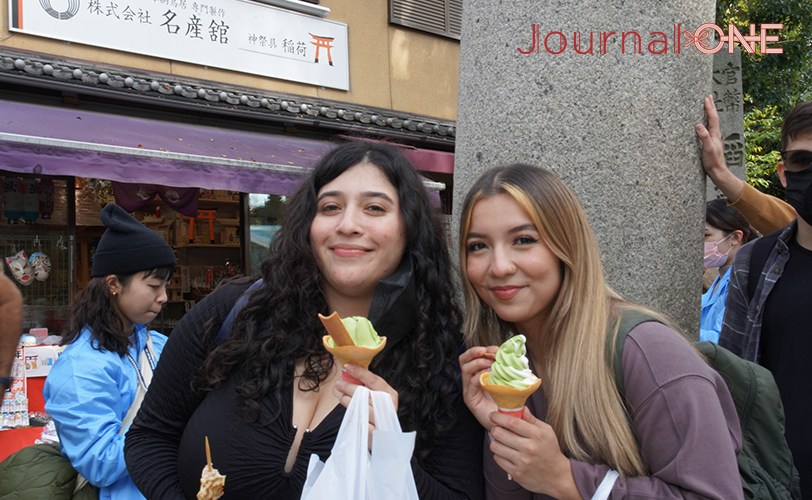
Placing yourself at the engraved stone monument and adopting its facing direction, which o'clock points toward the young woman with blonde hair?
The young woman with blonde hair is roughly at 12 o'clock from the engraved stone monument.

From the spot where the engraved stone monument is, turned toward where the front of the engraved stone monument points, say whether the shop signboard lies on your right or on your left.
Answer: on your right

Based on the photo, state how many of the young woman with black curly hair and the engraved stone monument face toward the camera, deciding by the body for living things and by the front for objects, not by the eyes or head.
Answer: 2

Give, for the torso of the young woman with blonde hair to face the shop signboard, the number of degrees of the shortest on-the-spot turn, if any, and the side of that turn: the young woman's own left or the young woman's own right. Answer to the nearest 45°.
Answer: approximately 90° to the young woman's own right

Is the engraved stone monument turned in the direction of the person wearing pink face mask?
yes

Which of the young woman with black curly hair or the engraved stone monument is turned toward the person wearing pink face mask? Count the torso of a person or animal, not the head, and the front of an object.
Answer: the engraved stone monument

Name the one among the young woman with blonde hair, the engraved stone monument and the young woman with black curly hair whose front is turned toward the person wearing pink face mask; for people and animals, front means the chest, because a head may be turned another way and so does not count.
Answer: the engraved stone monument

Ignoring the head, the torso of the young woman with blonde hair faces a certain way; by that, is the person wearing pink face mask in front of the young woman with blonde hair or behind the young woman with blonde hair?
behind
